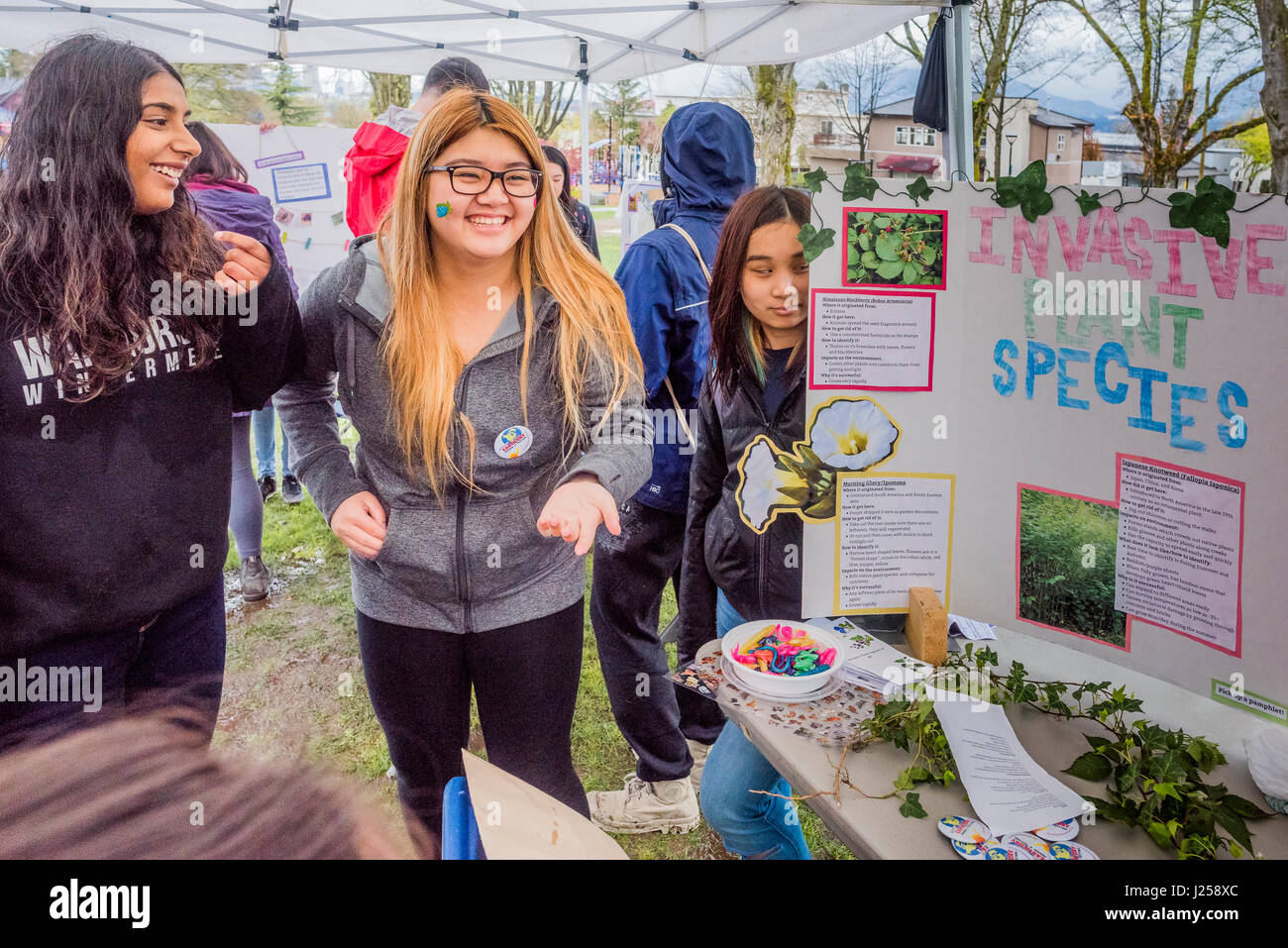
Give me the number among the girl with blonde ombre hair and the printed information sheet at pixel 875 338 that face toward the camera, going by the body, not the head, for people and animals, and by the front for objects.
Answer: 2

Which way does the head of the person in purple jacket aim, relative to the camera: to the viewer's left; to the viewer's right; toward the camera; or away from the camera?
away from the camera

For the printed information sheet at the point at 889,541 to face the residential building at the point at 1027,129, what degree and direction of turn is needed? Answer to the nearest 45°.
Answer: approximately 180°

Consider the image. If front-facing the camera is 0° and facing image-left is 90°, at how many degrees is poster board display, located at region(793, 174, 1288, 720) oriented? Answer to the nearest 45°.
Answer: approximately 45°

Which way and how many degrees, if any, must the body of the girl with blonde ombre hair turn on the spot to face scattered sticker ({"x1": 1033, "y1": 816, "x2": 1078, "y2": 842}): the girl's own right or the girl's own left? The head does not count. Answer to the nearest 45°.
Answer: approximately 45° to the girl's own left
